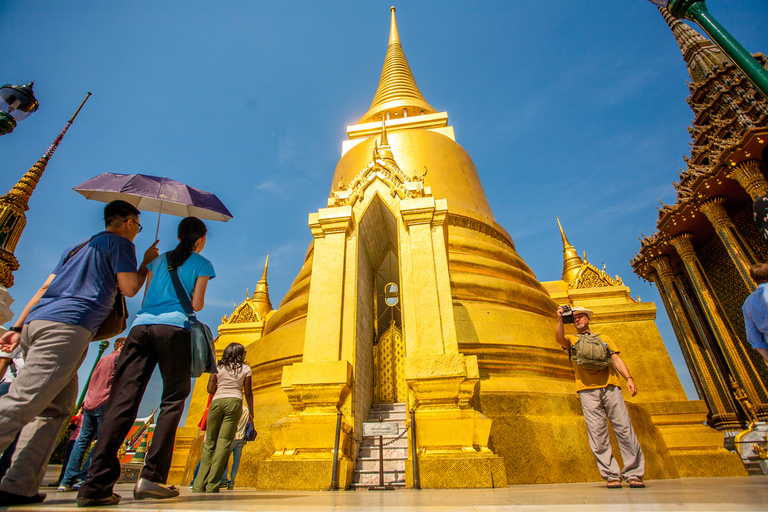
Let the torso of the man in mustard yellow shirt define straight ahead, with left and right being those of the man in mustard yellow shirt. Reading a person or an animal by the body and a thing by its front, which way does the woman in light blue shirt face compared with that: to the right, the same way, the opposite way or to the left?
the opposite way

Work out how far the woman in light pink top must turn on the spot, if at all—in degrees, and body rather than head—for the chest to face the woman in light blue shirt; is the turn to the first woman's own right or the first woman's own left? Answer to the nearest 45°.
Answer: approximately 180°

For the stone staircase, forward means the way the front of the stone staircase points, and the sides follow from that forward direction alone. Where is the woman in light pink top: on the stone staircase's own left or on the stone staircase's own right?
on the stone staircase's own right

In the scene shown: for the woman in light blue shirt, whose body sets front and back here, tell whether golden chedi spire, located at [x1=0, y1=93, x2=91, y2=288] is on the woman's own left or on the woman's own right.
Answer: on the woman's own left

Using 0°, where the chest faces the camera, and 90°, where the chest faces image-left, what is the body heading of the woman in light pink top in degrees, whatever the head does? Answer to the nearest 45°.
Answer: approximately 180°

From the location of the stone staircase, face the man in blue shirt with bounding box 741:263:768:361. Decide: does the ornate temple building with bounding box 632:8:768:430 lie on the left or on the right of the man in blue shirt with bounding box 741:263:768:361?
left

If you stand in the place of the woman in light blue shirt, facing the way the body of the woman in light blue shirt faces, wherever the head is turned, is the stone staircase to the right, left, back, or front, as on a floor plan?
front

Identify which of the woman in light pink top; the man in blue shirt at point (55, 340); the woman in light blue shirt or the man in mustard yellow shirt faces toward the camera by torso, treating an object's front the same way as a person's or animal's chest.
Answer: the man in mustard yellow shirt

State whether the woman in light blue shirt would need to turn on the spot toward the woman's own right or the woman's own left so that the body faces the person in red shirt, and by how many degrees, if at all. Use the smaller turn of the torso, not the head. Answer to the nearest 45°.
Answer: approximately 45° to the woman's own left

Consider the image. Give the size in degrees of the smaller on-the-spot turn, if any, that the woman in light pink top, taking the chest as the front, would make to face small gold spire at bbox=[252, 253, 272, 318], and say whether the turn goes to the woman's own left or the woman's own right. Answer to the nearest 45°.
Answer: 0° — they already face it

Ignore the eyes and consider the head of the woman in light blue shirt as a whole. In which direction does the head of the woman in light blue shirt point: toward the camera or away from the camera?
away from the camera

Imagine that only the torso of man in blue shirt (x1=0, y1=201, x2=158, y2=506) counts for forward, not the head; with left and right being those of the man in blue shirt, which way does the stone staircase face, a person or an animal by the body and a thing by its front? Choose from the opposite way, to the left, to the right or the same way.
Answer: the opposite way

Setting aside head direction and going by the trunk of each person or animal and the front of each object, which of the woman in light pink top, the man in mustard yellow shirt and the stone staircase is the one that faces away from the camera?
the woman in light pink top

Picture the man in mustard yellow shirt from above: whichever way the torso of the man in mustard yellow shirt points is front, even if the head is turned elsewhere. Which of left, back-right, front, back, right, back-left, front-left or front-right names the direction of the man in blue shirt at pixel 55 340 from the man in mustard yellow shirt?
front-right

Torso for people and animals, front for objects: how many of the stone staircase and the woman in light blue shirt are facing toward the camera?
1

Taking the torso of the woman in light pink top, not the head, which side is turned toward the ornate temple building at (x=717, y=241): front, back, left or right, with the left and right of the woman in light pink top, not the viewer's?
right

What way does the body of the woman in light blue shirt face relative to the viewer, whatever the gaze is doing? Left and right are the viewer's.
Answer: facing away from the viewer and to the right of the viewer
